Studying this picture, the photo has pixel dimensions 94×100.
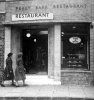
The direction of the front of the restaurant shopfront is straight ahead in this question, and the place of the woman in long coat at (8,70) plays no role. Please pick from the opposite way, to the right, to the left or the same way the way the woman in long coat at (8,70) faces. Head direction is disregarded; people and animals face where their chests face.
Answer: to the right

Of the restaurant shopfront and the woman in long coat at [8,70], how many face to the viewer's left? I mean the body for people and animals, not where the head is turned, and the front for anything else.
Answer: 1

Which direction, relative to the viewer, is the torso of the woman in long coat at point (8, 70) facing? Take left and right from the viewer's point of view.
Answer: facing to the left of the viewer

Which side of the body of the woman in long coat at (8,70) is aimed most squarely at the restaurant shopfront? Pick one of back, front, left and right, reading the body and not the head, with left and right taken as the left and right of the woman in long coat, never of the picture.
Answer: back

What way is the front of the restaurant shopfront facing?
toward the camera
